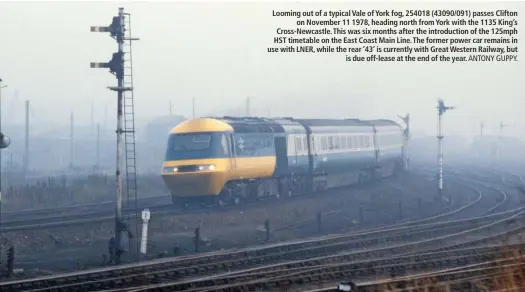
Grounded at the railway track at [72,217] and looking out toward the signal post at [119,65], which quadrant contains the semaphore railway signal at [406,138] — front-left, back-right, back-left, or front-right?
back-left

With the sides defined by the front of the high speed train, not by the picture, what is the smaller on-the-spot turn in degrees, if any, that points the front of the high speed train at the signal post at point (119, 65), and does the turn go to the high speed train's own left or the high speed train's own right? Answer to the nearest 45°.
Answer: approximately 45° to the high speed train's own left

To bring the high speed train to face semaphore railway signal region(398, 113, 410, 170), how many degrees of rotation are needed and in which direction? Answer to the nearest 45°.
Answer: approximately 180°

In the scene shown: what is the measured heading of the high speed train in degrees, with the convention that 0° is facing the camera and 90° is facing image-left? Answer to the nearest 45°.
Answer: approximately 45°
